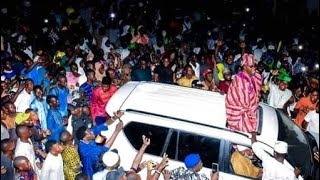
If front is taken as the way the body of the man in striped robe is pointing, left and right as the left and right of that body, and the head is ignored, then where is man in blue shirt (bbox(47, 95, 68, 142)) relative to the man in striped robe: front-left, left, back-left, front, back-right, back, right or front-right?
back-right

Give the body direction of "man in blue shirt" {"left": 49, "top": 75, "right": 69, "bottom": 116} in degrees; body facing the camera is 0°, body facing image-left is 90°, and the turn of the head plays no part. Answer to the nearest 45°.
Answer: approximately 315°

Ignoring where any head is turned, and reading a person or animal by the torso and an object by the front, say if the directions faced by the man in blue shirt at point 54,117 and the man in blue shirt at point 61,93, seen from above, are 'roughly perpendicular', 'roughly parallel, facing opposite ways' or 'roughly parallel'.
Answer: roughly parallel

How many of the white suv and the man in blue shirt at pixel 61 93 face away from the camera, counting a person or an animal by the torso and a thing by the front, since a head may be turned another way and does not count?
0

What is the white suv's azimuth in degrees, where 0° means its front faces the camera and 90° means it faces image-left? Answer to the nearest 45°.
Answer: approximately 315°

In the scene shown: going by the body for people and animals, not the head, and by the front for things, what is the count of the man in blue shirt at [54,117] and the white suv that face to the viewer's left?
0

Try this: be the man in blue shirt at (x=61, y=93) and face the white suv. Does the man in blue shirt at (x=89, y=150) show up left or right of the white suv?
right

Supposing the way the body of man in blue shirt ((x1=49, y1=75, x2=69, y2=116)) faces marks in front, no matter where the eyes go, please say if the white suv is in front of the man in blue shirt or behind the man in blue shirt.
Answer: in front

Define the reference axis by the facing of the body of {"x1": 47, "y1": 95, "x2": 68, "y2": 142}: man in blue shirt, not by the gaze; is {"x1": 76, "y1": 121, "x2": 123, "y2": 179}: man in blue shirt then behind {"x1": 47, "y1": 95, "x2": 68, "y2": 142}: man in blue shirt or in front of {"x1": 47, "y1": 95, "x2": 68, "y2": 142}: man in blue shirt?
in front

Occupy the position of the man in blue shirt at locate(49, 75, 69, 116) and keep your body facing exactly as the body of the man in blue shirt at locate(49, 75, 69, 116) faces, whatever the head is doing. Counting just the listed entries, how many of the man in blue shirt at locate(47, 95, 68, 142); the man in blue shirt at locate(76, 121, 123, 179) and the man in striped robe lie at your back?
0

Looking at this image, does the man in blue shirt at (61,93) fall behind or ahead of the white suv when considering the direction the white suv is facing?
behind
